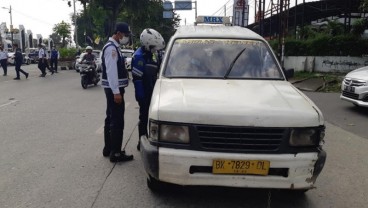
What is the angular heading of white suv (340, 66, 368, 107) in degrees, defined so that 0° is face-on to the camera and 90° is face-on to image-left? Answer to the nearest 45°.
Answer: approximately 45°

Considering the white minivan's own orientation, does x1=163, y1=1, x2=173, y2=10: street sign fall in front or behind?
behind

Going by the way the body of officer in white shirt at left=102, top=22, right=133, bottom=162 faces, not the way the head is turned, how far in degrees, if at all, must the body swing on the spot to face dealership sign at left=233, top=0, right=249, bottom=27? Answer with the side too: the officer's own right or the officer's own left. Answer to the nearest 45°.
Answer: approximately 90° to the officer's own left

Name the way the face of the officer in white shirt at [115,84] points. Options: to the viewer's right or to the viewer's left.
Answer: to the viewer's right

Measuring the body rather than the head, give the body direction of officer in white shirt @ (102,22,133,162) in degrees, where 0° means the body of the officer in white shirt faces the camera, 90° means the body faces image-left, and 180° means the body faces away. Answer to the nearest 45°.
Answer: approximately 270°

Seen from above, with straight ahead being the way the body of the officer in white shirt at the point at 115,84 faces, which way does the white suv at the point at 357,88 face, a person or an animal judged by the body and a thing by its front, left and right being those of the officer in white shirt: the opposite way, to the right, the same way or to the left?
the opposite way

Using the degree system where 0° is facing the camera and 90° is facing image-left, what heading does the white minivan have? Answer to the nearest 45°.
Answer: approximately 0°
